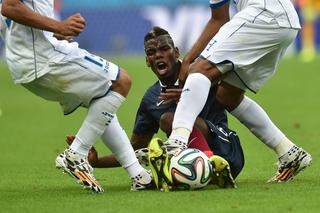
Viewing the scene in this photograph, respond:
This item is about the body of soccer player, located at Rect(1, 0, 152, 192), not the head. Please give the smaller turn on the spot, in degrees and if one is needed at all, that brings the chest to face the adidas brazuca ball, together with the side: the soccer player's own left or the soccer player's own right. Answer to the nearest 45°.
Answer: approximately 45° to the soccer player's own right

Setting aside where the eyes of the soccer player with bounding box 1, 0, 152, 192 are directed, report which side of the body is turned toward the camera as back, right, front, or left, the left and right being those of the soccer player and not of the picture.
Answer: right

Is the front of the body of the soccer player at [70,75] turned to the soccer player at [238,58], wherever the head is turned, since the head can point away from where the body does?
yes
